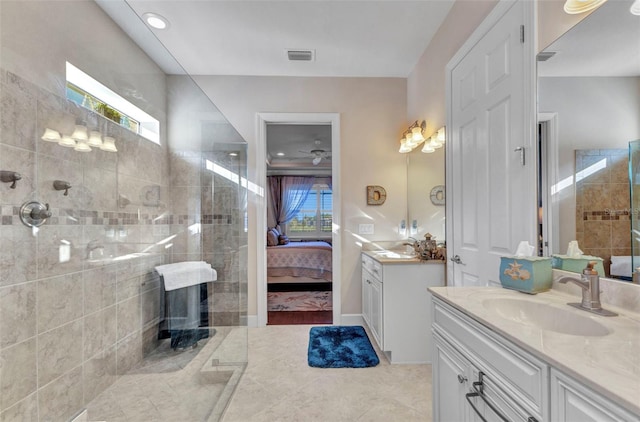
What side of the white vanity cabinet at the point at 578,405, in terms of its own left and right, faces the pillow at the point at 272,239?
right

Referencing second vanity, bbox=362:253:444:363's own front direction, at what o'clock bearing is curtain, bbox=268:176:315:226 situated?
The curtain is roughly at 2 o'clock from the second vanity.

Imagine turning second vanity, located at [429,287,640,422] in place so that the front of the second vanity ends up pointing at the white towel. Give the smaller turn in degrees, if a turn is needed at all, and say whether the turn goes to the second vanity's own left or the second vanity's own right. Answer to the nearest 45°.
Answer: approximately 45° to the second vanity's own right

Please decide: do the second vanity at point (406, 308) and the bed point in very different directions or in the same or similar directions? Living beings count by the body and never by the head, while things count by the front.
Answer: very different directions

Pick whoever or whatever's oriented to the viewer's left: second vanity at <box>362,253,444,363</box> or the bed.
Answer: the second vanity

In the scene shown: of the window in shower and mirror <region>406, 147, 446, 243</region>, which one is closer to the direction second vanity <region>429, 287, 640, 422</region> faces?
the window in shower

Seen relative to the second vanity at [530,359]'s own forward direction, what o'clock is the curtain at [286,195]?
The curtain is roughly at 3 o'clock from the second vanity.

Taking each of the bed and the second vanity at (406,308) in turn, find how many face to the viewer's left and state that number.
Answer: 1

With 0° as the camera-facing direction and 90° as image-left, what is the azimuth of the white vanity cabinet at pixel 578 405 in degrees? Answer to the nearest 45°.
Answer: approximately 45°

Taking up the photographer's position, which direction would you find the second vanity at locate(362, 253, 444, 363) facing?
facing to the left of the viewer
